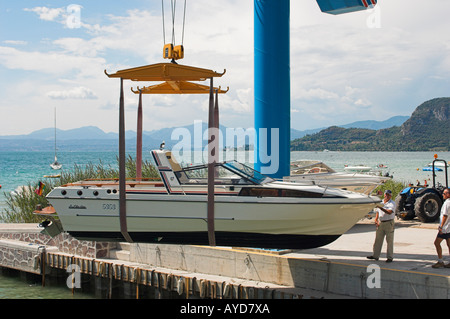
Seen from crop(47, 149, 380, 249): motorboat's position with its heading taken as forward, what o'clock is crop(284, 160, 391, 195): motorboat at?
crop(284, 160, 391, 195): motorboat is roughly at 10 o'clock from crop(47, 149, 380, 249): motorboat.

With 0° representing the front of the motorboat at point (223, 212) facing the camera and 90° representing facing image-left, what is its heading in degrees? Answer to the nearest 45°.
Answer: approximately 270°

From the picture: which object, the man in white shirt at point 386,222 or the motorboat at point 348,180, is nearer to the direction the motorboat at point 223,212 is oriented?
the man in white shirt

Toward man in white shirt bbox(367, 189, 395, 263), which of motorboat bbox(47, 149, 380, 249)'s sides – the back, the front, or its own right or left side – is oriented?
front

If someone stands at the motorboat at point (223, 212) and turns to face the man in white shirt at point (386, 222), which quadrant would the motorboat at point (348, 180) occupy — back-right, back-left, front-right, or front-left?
front-left
